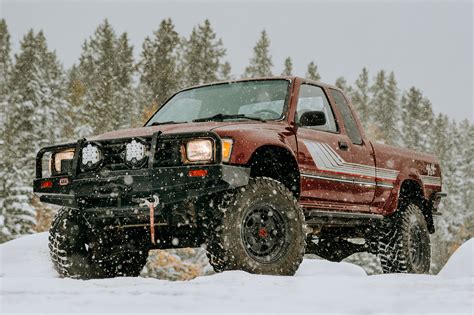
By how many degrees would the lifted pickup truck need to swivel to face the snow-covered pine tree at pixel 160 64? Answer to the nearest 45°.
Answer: approximately 135° to its right

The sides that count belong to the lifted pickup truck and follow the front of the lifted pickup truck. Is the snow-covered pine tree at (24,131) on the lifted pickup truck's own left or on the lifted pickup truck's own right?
on the lifted pickup truck's own right

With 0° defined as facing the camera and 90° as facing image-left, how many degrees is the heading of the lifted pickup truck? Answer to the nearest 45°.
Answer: approximately 45°
